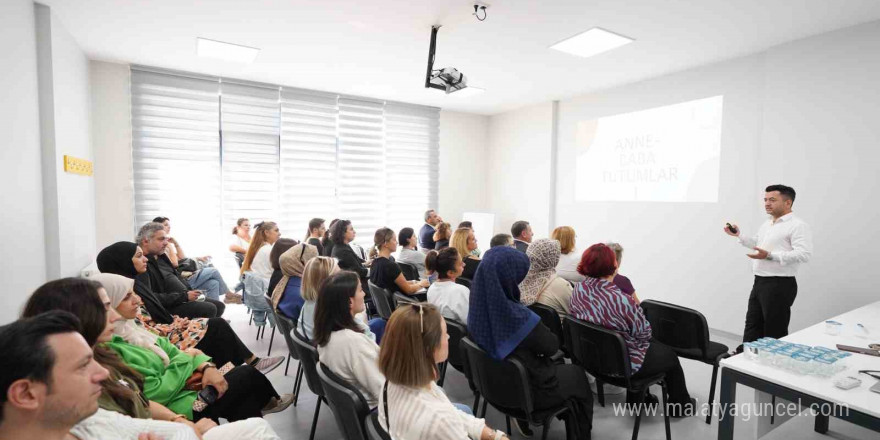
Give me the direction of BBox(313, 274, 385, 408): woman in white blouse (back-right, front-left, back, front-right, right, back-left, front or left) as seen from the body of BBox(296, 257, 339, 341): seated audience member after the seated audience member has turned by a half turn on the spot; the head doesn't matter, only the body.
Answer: front-left

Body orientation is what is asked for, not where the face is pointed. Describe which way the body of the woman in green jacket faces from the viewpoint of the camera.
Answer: to the viewer's right

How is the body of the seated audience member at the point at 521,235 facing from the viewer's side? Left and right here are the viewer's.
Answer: facing away from the viewer and to the right of the viewer

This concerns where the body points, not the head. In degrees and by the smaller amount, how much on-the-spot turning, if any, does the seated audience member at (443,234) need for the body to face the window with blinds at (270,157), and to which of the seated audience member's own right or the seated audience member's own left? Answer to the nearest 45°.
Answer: approximately 135° to the seated audience member's own left

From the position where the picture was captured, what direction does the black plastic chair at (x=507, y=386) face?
facing away from the viewer and to the right of the viewer

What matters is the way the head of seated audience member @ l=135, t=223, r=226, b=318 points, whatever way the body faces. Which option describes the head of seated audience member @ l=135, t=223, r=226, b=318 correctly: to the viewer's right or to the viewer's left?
to the viewer's right

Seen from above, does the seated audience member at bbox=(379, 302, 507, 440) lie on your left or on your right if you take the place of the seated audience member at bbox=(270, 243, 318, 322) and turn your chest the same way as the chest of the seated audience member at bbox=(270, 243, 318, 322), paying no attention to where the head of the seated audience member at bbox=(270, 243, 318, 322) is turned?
on your right

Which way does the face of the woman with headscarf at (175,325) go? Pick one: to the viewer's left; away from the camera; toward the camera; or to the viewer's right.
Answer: to the viewer's right

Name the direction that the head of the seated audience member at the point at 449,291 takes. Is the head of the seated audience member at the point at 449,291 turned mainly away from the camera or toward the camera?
away from the camera

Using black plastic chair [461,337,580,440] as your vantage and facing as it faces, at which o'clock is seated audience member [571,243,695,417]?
The seated audience member is roughly at 12 o'clock from the black plastic chair.

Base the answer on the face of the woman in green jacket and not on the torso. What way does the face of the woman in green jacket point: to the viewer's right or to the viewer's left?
to the viewer's right

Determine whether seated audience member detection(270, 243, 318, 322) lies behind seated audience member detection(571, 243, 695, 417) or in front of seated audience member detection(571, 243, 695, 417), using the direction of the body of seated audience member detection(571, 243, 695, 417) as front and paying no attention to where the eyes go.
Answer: behind

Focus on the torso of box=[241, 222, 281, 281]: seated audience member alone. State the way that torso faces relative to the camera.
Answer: to the viewer's right

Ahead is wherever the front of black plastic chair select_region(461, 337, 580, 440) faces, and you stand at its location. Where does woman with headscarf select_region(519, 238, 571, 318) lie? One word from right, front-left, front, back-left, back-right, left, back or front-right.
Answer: front-left

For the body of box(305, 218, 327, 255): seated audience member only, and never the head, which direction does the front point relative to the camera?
to the viewer's right

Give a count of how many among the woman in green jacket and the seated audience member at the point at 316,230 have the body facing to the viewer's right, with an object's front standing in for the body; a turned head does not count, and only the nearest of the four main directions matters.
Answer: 2

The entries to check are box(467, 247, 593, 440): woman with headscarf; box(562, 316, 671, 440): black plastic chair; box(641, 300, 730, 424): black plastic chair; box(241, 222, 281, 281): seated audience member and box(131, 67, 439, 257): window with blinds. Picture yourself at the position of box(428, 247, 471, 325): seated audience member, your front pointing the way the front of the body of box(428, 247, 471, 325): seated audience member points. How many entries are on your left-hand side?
2
